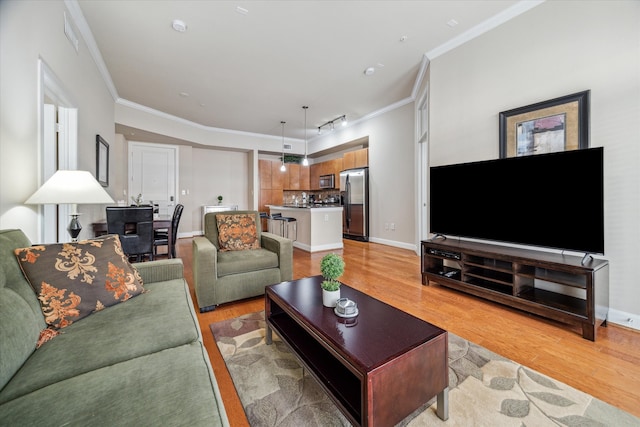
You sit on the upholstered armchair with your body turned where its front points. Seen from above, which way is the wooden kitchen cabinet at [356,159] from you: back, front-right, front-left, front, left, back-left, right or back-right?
left

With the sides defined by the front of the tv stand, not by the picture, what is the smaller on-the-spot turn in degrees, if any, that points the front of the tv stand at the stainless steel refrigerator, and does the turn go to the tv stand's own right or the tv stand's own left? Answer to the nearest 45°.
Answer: approximately 90° to the tv stand's own right

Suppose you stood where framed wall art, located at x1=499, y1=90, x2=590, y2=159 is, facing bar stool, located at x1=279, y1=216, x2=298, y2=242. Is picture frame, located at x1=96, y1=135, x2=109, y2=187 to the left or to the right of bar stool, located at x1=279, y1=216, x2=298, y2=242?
left

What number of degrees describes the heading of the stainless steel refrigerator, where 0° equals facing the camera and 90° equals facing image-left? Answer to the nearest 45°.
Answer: approximately 45°

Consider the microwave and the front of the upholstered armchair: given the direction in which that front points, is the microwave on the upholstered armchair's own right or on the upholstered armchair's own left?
on the upholstered armchair's own left

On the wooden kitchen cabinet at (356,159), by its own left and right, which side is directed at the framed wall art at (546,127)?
left

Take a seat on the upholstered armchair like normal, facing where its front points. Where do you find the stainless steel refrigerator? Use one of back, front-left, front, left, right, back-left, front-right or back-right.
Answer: left

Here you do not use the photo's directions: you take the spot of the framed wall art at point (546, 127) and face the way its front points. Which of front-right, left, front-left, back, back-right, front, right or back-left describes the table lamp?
front

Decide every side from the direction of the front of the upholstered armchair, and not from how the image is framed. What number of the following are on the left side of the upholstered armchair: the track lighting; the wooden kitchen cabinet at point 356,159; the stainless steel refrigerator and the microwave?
4

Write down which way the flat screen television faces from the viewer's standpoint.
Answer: facing the viewer and to the left of the viewer

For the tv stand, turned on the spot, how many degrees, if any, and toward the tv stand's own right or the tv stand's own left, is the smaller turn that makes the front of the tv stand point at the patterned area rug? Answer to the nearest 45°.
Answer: approximately 45° to the tv stand's own left

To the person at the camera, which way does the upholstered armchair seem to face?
facing the viewer and to the right of the viewer

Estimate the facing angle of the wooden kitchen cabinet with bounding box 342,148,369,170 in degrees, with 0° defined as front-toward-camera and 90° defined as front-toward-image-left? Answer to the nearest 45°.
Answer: approximately 45°

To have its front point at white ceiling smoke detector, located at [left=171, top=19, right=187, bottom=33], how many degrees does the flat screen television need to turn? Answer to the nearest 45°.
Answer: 0° — it already faces it

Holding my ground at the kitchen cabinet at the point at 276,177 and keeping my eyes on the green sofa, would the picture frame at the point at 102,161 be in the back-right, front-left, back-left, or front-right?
front-right

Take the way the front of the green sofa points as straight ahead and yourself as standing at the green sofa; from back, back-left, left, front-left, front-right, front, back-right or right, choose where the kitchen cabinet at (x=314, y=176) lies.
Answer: front-left

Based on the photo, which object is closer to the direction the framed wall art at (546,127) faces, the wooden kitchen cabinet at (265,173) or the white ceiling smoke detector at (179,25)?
the white ceiling smoke detector

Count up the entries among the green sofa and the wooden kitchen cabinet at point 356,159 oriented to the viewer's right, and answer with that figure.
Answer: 1
